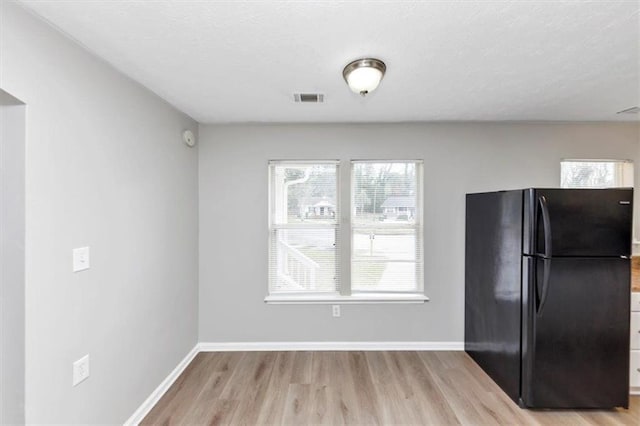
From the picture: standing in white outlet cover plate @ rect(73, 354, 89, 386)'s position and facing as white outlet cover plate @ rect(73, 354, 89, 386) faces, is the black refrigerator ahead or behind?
ahead

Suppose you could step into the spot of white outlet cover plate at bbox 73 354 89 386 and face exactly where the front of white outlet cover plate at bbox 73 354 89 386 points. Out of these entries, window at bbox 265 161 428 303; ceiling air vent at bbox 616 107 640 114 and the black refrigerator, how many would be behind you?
0

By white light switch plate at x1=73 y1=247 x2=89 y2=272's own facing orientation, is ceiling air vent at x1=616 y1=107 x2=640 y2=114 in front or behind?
in front

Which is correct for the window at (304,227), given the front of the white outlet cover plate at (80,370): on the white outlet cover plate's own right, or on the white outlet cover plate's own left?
on the white outlet cover plate's own left

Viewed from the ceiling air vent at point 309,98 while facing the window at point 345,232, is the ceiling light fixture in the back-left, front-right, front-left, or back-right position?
back-right

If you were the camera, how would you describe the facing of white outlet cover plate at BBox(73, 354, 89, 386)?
facing the viewer and to the right of the viewer

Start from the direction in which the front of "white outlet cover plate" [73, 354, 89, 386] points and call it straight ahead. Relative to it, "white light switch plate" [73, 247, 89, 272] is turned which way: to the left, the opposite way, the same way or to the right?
the same way

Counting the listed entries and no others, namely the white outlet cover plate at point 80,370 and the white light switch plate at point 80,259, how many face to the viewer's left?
0

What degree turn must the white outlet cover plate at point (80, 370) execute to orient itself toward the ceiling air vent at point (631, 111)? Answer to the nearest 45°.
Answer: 0° — it already faces it

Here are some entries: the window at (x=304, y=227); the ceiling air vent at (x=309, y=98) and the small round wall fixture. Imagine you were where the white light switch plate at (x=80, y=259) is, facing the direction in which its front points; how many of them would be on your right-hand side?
0

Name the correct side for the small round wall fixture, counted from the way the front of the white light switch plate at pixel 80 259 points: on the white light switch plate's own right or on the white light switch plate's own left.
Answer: on the white light switch plate's own left

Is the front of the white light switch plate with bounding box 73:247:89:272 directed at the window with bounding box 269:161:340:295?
no

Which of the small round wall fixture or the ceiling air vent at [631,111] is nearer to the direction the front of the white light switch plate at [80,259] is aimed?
the ceiling air vent

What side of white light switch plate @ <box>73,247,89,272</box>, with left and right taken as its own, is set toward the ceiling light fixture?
front

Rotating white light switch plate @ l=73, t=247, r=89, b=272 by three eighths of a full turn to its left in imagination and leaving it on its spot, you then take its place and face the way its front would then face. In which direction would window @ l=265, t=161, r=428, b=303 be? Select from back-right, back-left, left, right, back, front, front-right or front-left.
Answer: right
